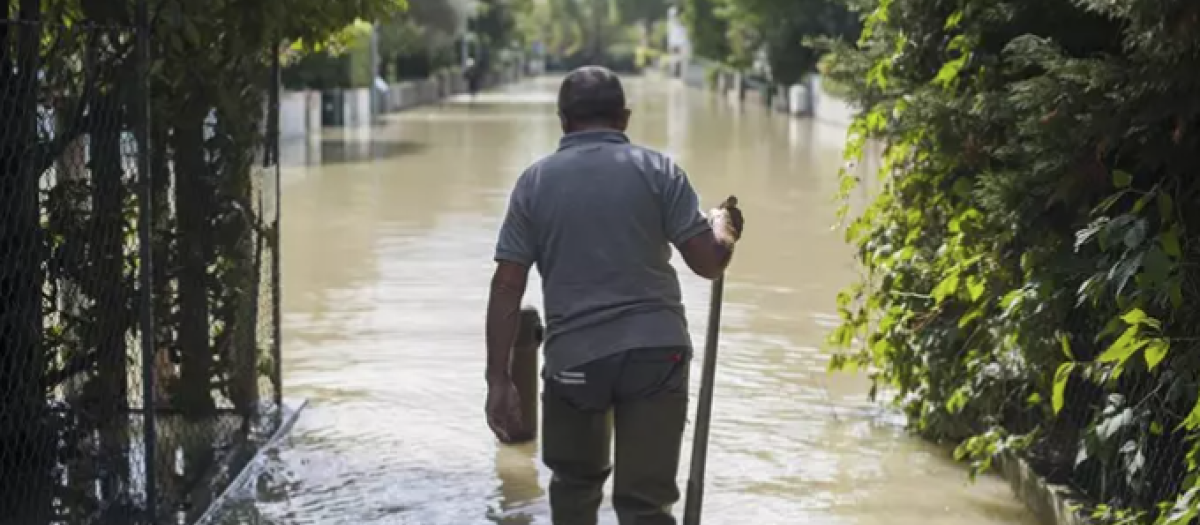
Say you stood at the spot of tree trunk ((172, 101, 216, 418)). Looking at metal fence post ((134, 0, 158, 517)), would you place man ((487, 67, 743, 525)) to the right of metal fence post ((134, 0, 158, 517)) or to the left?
left

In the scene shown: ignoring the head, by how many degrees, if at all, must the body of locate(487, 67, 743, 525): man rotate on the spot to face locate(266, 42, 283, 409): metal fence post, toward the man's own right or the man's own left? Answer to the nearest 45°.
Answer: approximately 45° to the man's own left

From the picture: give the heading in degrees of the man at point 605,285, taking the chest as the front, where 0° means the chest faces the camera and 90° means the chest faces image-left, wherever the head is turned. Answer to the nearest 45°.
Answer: approximately 180°

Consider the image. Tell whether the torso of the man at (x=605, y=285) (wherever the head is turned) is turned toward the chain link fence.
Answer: no

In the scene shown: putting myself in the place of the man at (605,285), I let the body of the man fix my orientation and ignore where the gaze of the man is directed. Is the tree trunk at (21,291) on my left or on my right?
on my left

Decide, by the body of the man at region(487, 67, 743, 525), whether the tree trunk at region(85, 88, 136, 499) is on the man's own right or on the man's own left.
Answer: on the man's own left

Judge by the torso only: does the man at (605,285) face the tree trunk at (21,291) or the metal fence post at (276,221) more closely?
the metal fence post

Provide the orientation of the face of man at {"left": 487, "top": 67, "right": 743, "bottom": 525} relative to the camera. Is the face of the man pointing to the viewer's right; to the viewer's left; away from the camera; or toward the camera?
away from the camera
